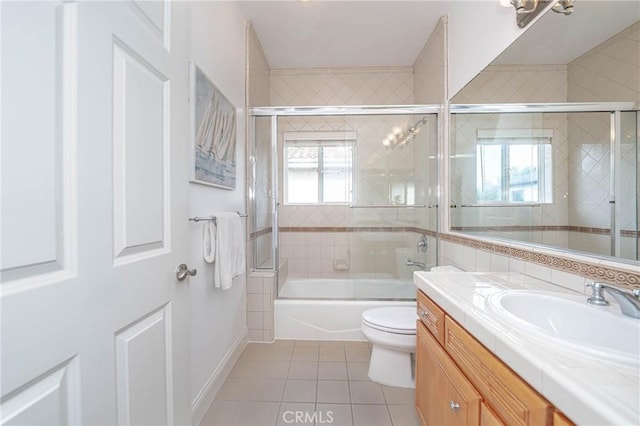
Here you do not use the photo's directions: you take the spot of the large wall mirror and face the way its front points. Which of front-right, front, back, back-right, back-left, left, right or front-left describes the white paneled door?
front-left

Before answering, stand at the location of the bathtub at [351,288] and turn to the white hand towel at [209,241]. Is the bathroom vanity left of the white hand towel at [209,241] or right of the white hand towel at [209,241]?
left

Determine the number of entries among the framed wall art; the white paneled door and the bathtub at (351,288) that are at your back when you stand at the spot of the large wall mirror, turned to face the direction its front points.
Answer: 0

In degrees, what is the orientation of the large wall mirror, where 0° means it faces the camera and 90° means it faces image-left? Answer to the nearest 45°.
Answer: approximately 90°

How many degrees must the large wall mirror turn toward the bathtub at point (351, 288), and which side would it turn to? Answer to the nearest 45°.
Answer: approximately 45° to its right

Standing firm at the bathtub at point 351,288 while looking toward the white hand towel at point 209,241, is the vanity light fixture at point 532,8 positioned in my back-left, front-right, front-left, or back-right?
front-left

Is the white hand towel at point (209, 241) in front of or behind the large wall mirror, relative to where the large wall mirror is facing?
in front

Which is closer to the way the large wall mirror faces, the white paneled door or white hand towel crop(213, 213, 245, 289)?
the white hand towel

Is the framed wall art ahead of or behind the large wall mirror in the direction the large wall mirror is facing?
ahead

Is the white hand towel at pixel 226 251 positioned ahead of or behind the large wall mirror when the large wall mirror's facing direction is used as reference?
ahead

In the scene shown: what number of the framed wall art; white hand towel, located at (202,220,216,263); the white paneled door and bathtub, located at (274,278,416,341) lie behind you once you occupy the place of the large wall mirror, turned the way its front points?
0

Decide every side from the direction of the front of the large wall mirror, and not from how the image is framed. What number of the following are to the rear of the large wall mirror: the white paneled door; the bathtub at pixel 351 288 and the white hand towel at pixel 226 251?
0
